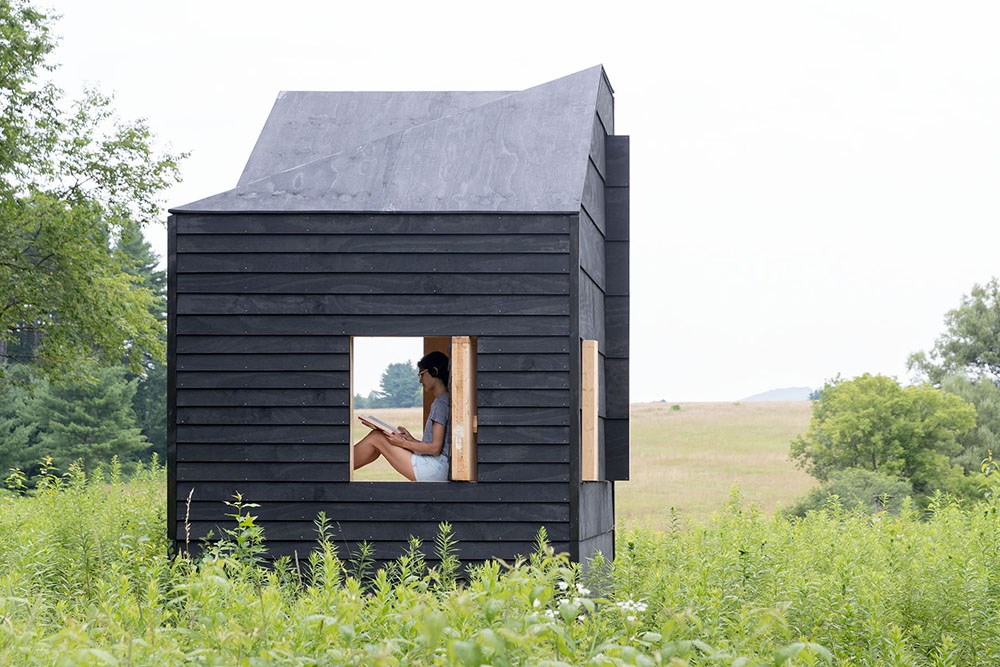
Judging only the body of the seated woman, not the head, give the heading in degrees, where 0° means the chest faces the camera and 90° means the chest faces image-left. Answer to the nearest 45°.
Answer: approximately 90°

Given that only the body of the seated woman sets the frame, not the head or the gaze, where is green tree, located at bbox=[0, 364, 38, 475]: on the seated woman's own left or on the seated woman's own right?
on the seated woman's own right

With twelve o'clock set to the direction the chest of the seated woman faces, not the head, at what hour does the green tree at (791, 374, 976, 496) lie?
The green tree is roughly at 4 o'clock from the seated woman.

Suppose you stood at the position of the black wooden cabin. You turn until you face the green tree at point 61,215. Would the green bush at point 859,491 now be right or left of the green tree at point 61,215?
right

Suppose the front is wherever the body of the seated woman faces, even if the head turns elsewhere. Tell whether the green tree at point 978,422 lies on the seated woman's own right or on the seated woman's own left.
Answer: on the seated woman's own right

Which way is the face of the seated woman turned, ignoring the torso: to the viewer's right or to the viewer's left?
to the viewer's left

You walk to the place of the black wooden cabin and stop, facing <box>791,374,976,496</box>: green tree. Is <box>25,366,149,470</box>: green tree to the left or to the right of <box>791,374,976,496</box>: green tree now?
left
